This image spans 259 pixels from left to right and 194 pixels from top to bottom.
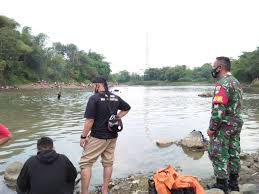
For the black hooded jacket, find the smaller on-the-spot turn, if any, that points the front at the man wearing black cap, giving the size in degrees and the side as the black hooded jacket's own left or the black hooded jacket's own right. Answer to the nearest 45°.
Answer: approximately 45° to the black hooded jacket's own right

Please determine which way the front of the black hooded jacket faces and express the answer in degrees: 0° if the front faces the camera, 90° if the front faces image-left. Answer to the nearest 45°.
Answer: approximately 180°

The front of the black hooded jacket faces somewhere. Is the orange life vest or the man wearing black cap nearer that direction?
the man wearing black cap

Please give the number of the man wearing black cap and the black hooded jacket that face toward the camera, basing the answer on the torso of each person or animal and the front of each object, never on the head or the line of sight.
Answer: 0

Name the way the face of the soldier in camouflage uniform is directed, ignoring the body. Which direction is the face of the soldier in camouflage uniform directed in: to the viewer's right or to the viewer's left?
to the viewer's left

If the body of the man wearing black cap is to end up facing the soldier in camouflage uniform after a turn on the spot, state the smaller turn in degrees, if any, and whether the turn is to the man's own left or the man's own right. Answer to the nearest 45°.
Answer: approximately 135° to the man's own right

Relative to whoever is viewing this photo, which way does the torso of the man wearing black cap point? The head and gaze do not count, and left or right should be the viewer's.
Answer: facing away from the viewer and to the left of the viewer

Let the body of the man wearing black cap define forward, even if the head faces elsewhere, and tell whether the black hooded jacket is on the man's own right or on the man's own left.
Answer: on the man's own left
